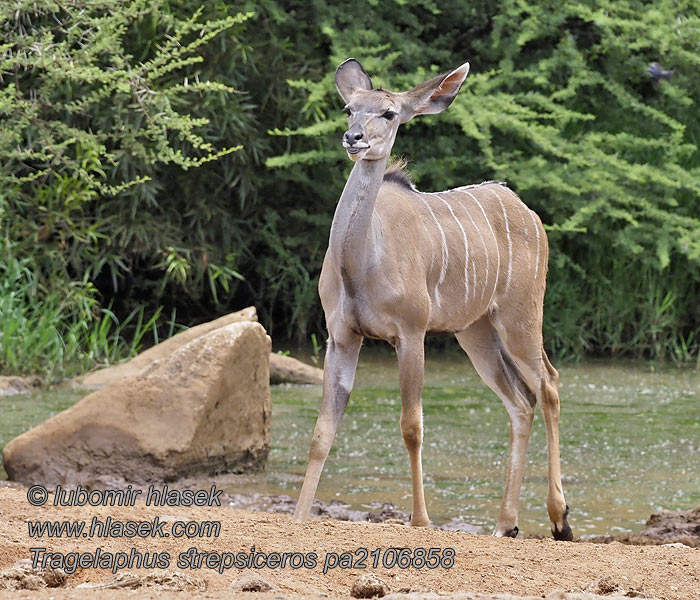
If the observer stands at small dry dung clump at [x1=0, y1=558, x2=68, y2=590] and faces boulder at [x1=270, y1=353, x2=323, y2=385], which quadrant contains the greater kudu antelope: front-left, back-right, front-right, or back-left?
front-right

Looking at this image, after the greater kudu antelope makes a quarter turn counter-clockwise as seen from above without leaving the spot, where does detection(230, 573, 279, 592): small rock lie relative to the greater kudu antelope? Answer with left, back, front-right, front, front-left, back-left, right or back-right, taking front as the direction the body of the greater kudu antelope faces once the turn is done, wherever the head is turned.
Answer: front-right

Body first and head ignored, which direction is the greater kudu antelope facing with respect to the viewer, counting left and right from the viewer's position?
facing the viewer and to the left of the viewer

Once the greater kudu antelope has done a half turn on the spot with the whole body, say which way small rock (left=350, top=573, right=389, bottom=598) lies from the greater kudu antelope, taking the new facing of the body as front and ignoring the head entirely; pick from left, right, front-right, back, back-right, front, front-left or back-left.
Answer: back-right

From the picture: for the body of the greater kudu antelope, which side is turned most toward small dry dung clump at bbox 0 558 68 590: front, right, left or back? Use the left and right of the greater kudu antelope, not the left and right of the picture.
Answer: front

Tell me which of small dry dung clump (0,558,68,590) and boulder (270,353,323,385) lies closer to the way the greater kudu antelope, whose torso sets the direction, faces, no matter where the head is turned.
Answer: the small dry dung clump
